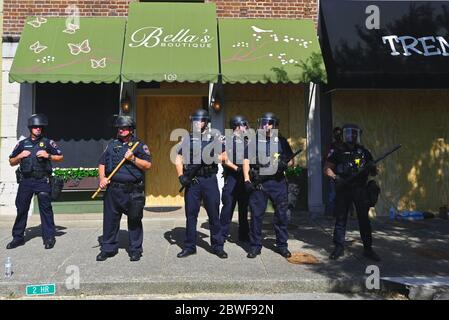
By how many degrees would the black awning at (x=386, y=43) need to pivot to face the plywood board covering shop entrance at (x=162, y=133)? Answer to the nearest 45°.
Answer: approximately 90° to its right

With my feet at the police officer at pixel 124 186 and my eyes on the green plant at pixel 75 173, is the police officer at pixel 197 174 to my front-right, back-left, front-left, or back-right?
back-right

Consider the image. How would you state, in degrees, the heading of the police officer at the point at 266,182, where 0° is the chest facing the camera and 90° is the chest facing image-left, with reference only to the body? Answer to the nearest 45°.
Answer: approximately 0°

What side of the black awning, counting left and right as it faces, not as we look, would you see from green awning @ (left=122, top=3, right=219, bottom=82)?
right

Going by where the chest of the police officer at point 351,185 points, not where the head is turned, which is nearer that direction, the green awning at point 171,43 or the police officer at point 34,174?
the police officer

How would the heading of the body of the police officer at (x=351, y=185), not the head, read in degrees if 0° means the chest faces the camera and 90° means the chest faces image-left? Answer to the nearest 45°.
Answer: approximately 0°

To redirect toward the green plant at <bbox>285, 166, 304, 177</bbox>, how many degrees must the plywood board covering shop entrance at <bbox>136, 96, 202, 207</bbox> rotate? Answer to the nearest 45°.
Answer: approximately 90° to its left

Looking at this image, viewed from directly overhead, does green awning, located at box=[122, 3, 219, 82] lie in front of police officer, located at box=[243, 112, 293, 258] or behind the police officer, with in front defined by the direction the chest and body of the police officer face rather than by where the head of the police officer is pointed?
behind
